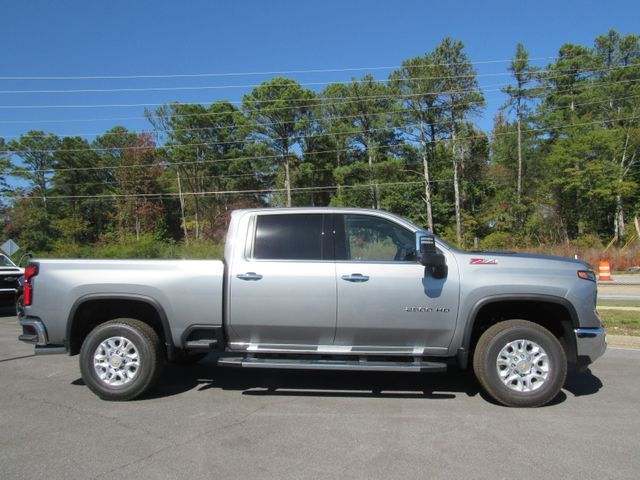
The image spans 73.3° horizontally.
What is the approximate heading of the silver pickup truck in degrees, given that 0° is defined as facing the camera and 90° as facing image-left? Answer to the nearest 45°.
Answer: approximately 270°
